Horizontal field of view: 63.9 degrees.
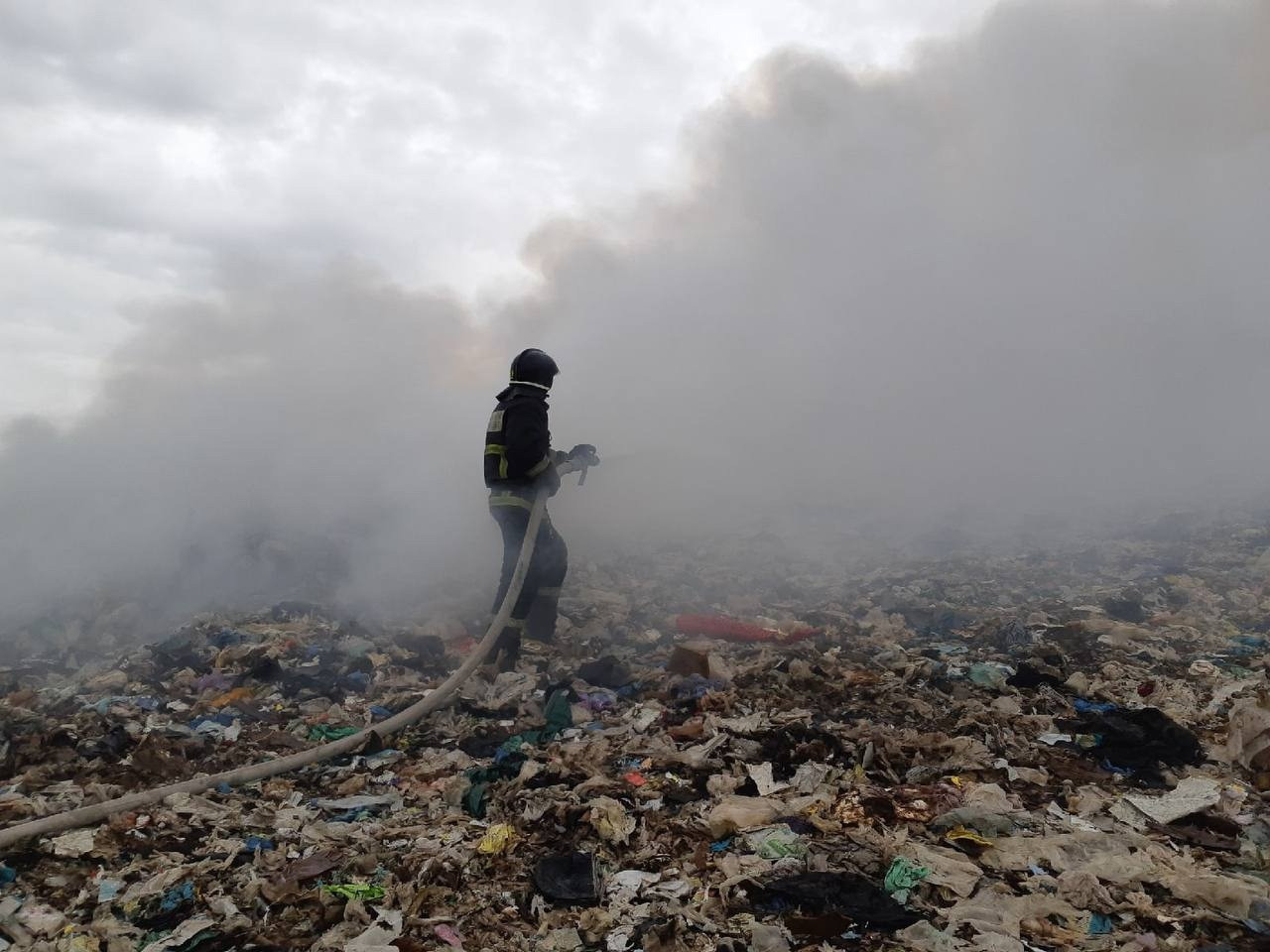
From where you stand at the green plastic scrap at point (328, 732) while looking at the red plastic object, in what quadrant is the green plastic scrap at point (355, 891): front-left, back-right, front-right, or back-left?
back-right

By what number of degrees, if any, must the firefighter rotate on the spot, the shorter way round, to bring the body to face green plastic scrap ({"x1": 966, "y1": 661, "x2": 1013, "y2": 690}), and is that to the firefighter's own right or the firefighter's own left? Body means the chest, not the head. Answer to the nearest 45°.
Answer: approximately 45° to the firefighter's own right

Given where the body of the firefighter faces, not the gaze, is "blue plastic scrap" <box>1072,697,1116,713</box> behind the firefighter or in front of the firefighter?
in front

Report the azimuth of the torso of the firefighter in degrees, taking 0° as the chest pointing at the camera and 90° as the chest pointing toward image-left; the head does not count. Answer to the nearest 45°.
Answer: approximately 270°

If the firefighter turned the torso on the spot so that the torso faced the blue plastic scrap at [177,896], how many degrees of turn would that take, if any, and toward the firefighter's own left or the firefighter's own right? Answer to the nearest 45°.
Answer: approximately 90° to the firefighter's own right

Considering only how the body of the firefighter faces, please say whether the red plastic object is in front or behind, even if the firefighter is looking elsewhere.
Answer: in front

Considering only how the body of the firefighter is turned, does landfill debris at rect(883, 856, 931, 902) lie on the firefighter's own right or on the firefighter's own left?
on the firefighter's own right

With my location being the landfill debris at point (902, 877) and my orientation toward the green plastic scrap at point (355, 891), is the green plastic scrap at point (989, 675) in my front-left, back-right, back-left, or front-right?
back-right

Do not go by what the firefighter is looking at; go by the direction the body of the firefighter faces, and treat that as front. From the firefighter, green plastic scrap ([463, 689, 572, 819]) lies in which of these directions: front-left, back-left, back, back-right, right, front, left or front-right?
right

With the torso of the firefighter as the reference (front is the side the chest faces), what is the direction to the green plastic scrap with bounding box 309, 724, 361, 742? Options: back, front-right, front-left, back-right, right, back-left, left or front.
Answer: back-right

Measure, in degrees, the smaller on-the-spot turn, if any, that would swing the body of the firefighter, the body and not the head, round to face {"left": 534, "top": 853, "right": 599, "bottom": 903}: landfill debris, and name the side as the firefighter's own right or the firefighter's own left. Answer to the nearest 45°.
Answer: approximately 90° to the firefighter's own right

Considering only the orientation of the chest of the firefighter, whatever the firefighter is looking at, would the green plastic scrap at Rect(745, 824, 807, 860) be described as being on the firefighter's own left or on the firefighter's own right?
on the firefighter's own right
